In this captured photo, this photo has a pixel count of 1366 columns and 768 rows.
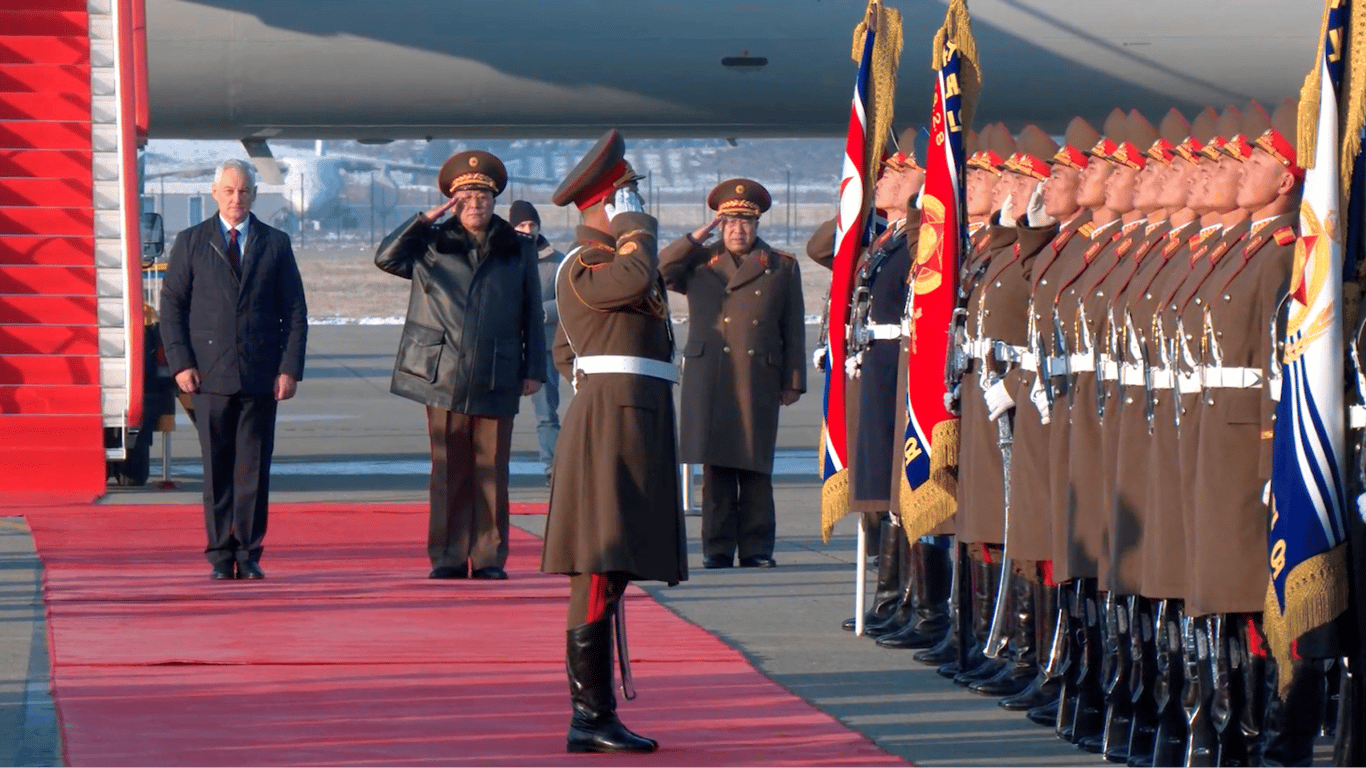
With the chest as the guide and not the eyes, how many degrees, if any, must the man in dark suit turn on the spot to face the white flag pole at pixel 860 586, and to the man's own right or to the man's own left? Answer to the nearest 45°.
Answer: approximately 45° to the man's own left

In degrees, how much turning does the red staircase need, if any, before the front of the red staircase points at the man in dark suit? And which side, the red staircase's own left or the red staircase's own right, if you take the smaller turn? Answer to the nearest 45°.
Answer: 0° — it already faces them

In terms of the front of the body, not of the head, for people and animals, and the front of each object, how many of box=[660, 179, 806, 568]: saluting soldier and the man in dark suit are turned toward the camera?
2

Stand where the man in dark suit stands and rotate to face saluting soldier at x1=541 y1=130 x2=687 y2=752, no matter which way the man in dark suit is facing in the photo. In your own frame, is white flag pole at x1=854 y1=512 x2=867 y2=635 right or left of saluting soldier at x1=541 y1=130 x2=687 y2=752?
left

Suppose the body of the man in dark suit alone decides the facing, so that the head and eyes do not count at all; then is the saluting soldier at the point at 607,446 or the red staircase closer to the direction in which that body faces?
the saluting soldier

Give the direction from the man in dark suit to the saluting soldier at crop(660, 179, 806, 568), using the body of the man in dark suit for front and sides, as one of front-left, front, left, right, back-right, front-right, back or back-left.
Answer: left

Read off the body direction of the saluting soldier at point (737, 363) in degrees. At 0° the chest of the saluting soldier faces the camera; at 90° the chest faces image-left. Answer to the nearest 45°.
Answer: approximately 0°

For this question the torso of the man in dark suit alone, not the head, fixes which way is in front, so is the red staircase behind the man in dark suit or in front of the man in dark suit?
behind

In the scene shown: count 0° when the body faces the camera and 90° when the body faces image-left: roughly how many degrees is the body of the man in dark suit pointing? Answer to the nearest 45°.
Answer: approximately 0°

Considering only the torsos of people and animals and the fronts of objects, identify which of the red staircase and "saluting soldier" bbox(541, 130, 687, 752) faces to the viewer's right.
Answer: the saluting soldier

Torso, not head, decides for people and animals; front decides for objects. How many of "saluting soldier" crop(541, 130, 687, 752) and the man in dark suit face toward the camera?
1

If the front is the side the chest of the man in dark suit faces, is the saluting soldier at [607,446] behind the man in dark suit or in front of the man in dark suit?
in front

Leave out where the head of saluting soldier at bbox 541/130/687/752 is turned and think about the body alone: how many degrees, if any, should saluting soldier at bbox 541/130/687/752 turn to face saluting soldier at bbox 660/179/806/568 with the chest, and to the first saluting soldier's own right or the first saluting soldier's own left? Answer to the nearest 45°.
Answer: approximately 90° to the first saluting soldier's own left

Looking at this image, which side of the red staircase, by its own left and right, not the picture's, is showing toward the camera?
front

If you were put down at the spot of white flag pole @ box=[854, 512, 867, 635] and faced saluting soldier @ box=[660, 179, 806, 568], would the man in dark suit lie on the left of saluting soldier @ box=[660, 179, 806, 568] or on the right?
left

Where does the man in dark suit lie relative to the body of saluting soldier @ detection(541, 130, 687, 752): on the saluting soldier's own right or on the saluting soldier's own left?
on the saluting soldier's own left
